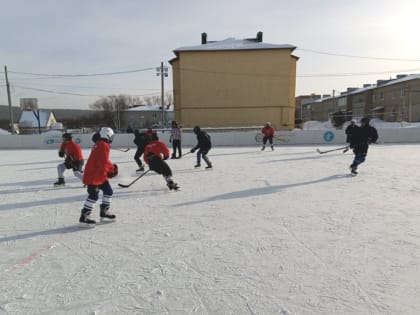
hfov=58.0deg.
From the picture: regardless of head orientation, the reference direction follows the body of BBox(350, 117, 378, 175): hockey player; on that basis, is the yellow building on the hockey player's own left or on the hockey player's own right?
on the hockey player's own right

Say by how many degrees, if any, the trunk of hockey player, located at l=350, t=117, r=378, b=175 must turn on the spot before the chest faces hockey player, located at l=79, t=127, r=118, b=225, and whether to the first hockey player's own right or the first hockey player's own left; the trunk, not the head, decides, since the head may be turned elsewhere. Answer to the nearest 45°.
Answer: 0° — they already face them

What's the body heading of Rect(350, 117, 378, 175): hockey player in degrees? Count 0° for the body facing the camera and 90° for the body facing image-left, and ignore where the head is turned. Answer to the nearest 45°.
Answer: approximately 45°

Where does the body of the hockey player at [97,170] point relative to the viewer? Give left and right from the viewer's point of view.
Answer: facing to the right of the viewer

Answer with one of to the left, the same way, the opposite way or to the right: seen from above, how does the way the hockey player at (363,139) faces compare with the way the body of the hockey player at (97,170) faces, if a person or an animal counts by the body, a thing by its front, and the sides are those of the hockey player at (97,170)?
the opposite way

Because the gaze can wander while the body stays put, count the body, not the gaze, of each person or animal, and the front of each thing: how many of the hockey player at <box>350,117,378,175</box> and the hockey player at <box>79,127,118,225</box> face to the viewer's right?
1

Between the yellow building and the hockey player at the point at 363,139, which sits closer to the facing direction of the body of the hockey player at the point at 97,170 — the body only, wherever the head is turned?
the hockey player

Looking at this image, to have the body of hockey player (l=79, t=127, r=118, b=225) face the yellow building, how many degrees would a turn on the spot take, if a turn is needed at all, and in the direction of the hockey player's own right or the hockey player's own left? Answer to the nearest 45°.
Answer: approximately 45° to the hockey player's own left

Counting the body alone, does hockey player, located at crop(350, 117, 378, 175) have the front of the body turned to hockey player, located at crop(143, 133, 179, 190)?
yes

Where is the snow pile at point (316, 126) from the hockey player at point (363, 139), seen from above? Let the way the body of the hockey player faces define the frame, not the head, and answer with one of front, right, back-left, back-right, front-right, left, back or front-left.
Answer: back-right
